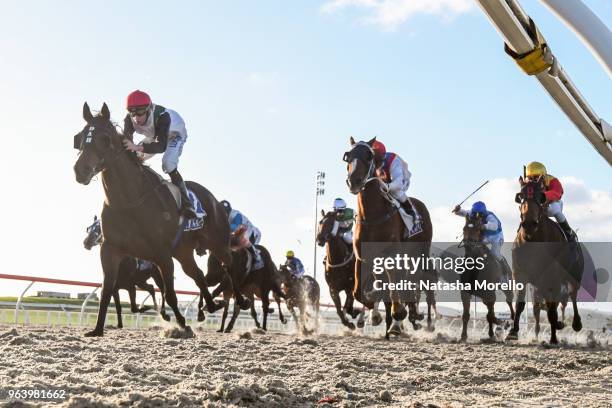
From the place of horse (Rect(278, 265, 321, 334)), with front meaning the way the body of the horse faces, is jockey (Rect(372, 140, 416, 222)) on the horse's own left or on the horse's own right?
on the horse's own left

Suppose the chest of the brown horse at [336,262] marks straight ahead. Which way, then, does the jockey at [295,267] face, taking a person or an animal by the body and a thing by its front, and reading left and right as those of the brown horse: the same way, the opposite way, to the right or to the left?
the same way

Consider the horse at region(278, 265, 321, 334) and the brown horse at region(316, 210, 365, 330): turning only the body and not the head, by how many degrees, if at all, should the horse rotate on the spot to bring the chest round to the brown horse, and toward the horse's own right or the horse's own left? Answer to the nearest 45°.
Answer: approximately 45° to the horse's own left

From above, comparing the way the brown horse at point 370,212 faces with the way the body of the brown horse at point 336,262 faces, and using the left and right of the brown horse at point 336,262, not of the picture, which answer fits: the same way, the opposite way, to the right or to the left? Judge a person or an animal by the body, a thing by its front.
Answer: the same way

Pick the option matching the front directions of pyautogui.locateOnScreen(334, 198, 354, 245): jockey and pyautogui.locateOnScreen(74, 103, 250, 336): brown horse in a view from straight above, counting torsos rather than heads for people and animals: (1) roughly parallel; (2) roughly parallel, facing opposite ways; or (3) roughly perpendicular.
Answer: roughly parallel

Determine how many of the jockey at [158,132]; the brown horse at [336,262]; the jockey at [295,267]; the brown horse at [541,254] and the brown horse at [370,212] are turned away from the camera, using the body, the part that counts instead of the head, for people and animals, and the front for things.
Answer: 0

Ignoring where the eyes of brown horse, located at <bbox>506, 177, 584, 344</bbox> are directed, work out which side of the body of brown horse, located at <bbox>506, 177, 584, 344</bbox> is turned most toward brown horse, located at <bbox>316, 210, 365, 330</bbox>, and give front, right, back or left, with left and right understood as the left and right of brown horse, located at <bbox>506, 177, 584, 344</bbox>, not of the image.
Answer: right

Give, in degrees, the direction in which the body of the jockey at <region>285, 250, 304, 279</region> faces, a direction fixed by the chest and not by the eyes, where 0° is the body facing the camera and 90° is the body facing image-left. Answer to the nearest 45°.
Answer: approximately 45°

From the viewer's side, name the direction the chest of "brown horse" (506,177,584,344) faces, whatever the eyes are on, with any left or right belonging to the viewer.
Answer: facing the viewer and to the left of the viewer

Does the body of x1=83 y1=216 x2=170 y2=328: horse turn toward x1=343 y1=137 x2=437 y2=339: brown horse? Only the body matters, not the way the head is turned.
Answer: no

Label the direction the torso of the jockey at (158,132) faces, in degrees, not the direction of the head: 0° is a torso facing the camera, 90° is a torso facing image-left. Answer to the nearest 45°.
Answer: approximately 45°

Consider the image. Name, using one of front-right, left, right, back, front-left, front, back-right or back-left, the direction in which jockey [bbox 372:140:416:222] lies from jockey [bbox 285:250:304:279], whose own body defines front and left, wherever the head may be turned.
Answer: front-left

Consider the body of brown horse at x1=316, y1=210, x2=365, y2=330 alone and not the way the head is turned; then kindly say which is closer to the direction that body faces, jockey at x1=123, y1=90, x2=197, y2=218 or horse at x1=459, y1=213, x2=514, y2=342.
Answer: the jockey

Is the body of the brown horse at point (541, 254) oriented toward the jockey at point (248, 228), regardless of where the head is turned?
no

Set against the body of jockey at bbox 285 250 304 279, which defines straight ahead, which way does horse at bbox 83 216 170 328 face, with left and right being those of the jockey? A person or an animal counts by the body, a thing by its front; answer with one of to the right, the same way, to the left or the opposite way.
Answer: the same way

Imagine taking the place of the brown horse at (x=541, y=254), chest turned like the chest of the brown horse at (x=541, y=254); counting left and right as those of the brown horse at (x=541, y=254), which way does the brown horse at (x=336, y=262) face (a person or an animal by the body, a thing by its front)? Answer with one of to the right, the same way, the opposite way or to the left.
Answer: the same way

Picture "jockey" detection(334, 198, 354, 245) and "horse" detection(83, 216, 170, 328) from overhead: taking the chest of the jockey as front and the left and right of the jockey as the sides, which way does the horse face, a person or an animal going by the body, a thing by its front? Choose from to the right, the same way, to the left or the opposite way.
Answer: the same way

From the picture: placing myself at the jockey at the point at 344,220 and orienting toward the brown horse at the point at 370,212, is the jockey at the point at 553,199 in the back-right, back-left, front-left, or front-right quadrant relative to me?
front-left
